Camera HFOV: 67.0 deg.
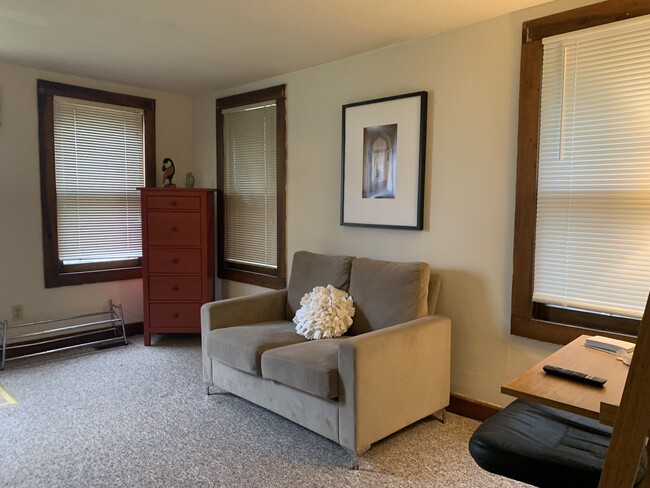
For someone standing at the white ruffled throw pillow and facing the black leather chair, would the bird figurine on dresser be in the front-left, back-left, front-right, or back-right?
back-right

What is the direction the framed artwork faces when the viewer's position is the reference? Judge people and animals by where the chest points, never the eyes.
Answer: facing the viewer and to the left of the viewer

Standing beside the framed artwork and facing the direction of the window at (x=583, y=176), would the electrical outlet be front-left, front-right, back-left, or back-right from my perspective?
back-right

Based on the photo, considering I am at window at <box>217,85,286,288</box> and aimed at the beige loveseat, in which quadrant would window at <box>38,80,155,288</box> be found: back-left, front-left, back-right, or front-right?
back-right

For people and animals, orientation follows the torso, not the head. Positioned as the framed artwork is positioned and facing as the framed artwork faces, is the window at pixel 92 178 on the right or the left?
on its right

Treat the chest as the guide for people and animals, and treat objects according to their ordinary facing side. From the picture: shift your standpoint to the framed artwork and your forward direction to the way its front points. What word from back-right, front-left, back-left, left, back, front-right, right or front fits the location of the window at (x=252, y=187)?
right

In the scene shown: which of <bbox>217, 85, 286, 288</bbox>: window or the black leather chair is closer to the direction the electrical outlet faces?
the black leather chair

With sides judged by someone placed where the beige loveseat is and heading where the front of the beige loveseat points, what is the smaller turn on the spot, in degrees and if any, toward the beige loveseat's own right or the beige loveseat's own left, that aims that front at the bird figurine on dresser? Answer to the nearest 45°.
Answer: approximately 90° to the beige loveseat's own right

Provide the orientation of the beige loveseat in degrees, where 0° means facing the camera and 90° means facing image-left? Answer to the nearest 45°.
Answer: approximately 45°

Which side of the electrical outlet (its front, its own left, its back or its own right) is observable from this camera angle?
front

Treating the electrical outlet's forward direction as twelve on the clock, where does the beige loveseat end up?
The beige loveseat is roughly at 11 o'clock from the electrical outlet.

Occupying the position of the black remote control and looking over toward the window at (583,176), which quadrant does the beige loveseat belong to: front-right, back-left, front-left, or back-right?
front-left

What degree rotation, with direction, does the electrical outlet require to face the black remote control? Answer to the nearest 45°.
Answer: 0° — it already faces it
